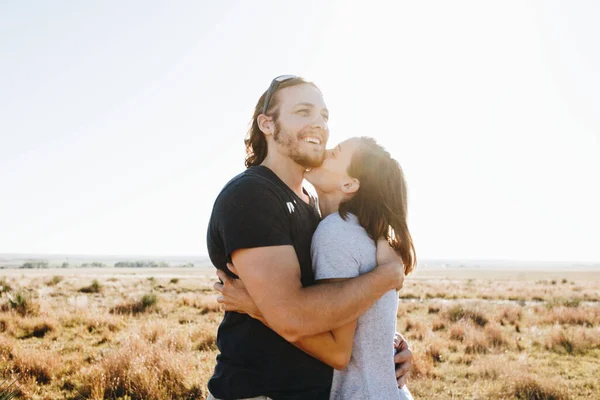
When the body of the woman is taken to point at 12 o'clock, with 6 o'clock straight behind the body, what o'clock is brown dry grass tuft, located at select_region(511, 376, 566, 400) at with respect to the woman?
The brown dry grass tuft is roughly at 4 o'clock from the woman.

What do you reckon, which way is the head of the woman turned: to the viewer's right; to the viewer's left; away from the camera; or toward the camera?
to the viewer's left

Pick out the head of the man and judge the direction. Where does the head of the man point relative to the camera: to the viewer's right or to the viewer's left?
to the viewer's right

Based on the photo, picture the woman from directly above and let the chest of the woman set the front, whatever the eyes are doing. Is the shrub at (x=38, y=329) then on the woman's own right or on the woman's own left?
on the woman's own right

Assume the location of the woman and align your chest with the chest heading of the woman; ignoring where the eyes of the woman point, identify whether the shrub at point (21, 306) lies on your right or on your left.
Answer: on your right

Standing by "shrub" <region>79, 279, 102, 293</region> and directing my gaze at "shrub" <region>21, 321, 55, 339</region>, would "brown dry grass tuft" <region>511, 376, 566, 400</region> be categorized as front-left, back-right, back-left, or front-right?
front-left

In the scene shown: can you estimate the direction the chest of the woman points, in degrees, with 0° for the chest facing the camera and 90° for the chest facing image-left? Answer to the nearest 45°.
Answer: approximately 90°

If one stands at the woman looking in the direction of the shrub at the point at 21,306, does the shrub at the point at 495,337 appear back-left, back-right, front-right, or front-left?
front-right

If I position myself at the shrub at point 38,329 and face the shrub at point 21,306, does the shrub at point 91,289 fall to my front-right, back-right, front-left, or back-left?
front-right
